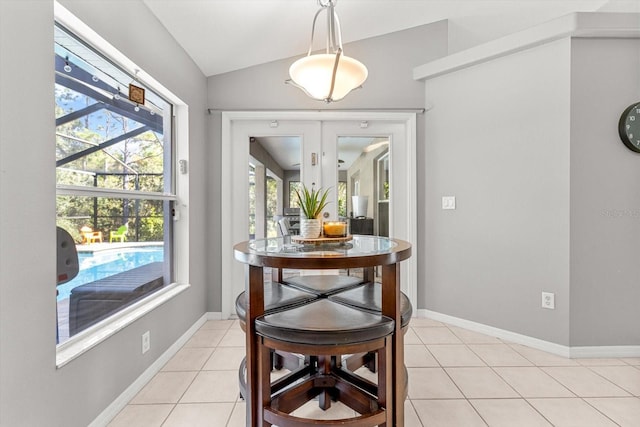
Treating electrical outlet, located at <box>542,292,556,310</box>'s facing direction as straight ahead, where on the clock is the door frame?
The door frame is roughly at 1 o'clock from the electrical outlet.

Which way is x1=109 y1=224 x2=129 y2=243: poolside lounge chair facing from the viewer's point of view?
to the viewer's left

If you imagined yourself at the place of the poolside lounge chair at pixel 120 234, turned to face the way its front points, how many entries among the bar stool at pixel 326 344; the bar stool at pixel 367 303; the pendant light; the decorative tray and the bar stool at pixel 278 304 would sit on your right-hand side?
0

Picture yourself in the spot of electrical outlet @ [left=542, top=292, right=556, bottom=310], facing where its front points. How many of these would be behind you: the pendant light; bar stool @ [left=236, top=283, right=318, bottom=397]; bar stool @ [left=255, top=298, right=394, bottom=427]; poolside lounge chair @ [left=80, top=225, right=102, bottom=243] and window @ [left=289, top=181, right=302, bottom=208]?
0

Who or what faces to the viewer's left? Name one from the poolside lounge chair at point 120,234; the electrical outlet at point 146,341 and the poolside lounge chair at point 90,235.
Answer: the poolside lounge chair at point 120,234

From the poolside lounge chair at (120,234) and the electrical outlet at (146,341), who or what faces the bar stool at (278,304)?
the electrical outlet

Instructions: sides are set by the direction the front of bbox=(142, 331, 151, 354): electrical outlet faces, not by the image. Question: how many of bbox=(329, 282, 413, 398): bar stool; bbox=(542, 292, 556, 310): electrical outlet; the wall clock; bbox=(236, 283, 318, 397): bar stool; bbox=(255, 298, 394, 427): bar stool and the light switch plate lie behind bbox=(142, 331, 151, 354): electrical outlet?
0

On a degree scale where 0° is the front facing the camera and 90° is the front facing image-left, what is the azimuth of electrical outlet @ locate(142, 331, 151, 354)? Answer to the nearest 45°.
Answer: approximately 315°

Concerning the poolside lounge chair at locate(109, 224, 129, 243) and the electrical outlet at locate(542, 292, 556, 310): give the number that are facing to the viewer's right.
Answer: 0

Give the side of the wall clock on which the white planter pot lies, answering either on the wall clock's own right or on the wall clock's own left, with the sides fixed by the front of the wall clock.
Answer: on the wall clock's own right

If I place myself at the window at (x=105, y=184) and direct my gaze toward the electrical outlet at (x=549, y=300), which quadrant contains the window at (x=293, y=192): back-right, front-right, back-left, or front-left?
front-left

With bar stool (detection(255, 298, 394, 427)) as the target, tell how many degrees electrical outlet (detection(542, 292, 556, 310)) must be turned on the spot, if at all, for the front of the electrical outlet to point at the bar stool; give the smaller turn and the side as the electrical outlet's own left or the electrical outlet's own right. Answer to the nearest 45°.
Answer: approximately 45° to the electrical outlet's own left

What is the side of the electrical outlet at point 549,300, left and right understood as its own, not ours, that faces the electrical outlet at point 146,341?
front

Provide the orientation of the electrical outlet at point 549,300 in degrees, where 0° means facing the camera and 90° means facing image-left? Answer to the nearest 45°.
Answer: approximately 45°
